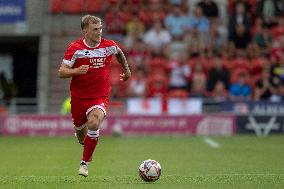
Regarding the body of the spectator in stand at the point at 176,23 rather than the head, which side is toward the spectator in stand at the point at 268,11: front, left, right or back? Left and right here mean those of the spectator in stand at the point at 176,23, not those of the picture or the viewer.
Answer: left

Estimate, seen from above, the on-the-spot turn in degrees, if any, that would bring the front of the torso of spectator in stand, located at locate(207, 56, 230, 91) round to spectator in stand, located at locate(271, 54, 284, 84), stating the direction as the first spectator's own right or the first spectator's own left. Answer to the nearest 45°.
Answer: approximately 90° to the first spectator's own left

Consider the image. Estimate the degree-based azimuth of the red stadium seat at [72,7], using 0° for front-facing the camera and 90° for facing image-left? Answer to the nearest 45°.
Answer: approximately 0°

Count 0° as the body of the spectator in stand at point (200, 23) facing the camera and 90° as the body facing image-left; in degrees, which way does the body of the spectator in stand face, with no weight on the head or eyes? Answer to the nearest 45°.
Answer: approximately 0°

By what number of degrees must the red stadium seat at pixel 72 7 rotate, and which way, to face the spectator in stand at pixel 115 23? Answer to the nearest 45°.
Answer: approximately 45° to its left

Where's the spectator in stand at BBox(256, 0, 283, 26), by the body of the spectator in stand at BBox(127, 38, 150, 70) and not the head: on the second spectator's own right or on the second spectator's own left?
on the second spectator's own left
